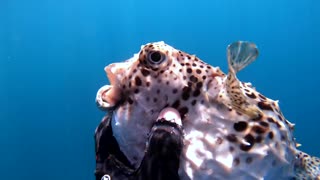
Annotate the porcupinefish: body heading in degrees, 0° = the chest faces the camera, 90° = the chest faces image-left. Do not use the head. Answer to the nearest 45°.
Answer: approximately 90°
